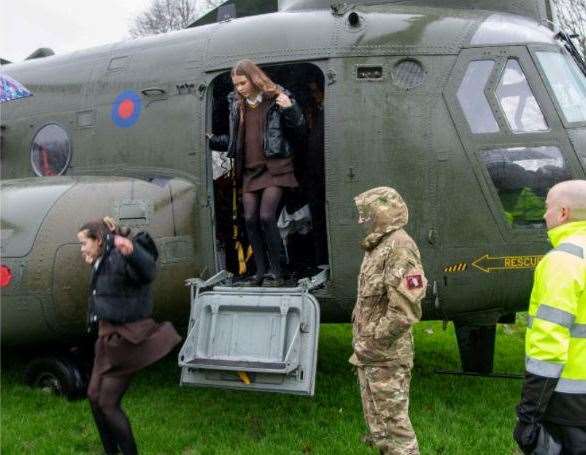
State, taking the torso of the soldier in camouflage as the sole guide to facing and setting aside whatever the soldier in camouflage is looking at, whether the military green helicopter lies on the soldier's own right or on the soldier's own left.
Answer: on the soldier's own right

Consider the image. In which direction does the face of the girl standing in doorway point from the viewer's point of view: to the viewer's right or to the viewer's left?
to the viewer's left

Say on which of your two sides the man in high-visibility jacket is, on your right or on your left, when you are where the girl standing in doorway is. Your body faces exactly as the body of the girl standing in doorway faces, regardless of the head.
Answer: on your left

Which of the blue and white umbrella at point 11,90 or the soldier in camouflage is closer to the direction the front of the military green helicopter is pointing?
the soldier in camouflage

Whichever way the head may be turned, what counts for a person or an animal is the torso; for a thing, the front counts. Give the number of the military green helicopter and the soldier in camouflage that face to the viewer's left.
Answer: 1

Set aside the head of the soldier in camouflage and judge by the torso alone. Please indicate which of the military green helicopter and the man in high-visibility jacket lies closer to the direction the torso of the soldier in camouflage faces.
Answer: the military green helicopter

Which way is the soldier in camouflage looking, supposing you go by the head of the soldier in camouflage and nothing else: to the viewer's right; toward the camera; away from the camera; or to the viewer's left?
to the viewer's left

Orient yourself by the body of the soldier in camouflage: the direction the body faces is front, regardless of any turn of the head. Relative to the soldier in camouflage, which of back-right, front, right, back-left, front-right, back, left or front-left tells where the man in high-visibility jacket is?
back-left

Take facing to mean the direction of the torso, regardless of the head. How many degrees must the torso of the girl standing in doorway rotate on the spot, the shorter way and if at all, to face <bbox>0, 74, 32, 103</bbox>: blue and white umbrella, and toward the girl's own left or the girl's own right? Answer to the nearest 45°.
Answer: approximately 90° to the girl's own right

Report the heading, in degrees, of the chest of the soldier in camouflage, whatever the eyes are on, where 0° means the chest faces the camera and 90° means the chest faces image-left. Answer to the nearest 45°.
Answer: approximately 90°

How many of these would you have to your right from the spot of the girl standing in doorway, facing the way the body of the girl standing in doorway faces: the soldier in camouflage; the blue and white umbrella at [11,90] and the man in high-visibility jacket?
1

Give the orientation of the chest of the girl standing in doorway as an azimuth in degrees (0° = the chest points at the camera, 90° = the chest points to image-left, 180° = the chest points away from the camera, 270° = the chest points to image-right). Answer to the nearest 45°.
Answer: approximately 45°
